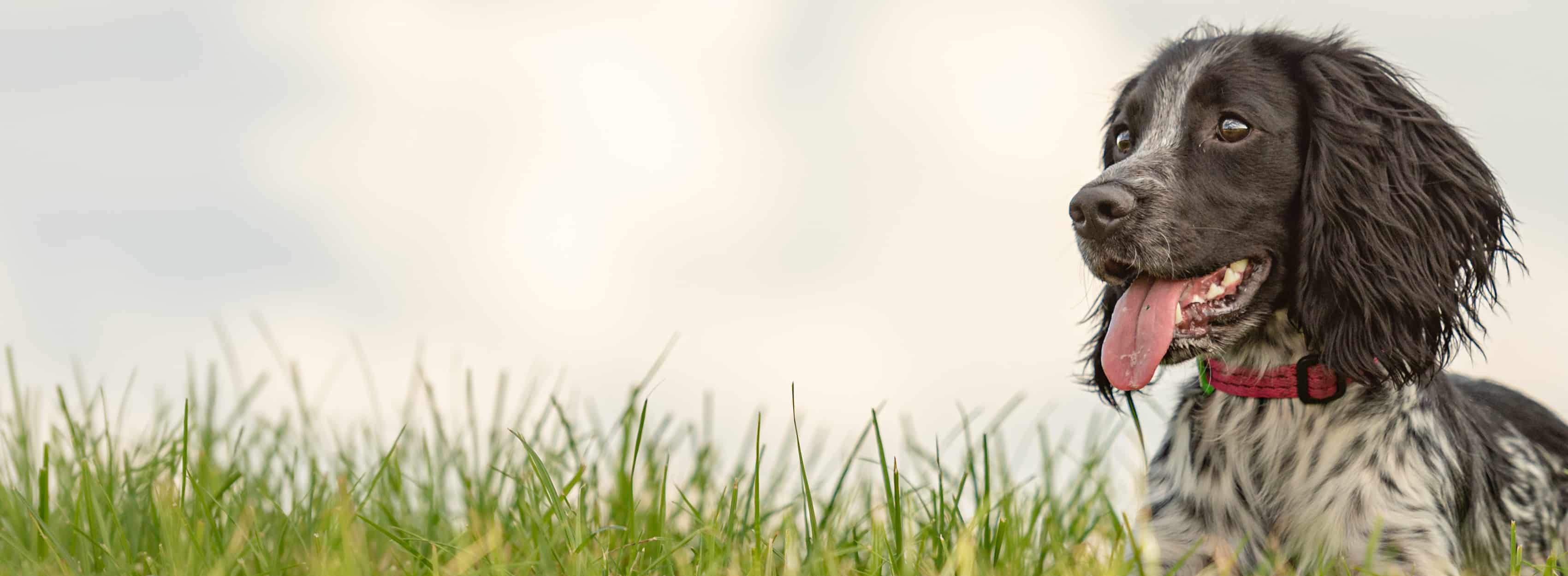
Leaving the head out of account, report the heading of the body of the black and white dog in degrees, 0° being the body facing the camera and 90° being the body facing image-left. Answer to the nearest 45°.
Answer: approximately 45°
